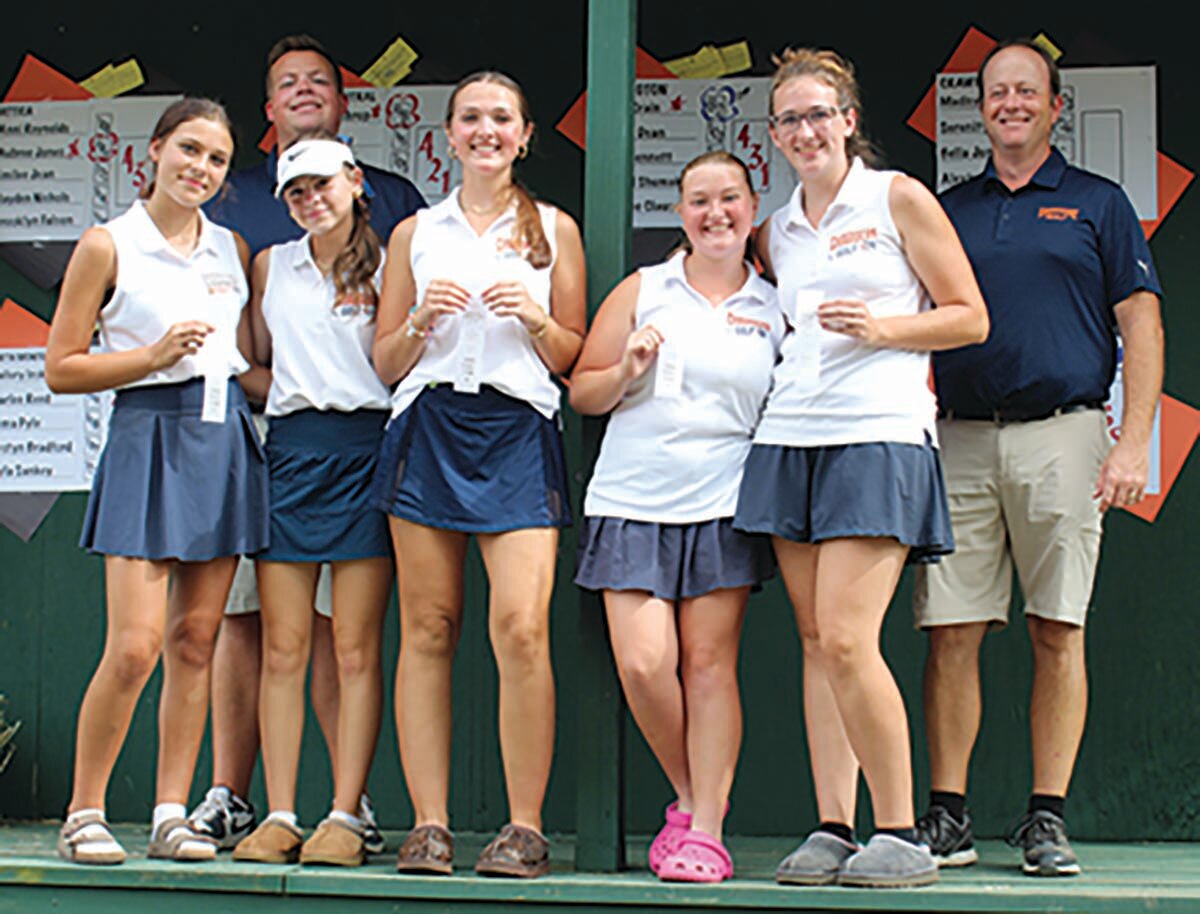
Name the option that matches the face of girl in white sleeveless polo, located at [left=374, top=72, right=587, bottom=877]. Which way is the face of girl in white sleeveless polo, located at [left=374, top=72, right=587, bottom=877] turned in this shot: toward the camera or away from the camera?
toward the camera

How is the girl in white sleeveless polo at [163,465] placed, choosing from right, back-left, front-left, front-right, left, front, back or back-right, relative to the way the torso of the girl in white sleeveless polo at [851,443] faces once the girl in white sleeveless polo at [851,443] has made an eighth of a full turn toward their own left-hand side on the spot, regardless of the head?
right

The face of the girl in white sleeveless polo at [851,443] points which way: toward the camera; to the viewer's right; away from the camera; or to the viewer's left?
toward the camera

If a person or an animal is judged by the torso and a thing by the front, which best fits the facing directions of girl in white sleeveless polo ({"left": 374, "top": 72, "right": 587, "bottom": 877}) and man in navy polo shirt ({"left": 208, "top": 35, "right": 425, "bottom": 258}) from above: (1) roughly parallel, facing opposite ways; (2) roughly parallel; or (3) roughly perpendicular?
roughly parallel

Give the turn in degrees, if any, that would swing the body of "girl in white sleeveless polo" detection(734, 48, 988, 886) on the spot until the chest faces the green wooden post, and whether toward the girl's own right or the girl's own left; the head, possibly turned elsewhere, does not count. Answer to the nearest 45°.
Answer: approximately 45° to the girl's own right

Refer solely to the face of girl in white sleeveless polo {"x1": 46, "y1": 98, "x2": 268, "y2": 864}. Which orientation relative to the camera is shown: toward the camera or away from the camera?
toward the camera

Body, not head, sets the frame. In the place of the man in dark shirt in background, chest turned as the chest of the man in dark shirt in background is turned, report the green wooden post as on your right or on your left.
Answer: on your left

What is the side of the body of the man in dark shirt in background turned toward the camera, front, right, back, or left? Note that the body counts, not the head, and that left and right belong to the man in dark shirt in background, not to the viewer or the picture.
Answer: front

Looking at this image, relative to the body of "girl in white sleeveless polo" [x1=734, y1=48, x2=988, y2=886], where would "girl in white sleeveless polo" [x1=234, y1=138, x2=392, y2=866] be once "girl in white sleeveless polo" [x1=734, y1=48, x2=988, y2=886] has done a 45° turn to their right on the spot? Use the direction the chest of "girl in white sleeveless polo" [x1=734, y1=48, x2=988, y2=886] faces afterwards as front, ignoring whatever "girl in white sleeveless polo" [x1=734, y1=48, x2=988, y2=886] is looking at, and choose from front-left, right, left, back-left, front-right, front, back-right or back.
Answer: front

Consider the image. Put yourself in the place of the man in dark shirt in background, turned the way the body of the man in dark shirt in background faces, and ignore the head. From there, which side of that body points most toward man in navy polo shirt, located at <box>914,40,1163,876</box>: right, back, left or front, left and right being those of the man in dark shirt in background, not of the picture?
left

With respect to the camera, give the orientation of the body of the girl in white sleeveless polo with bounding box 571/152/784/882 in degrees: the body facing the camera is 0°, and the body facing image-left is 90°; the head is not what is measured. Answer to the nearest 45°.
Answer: approximately 0°

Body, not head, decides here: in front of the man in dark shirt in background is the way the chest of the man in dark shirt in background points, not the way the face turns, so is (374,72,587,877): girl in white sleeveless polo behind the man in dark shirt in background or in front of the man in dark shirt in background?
in front

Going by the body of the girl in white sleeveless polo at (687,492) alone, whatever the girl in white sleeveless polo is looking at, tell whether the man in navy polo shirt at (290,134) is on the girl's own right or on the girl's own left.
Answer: on the girl's own right
